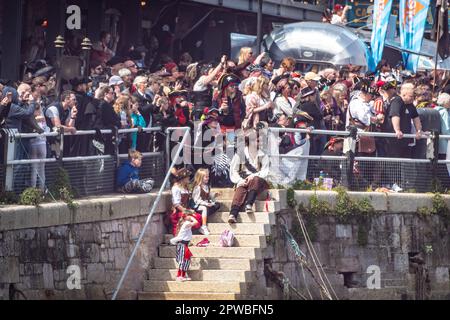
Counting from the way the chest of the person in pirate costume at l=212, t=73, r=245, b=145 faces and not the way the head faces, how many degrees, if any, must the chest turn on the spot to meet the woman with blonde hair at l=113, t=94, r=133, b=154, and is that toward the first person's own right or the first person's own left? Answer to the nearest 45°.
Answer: approximately 90° to the first person's own right

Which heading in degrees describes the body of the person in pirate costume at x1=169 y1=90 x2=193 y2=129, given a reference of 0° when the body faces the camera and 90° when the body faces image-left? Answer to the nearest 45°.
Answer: approximately 315°

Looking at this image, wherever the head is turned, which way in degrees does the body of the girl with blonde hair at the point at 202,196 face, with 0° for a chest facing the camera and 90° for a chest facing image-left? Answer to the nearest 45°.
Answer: approximately 315°

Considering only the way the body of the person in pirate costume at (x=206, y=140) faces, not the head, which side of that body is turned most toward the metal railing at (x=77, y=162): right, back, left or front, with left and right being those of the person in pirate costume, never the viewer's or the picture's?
right

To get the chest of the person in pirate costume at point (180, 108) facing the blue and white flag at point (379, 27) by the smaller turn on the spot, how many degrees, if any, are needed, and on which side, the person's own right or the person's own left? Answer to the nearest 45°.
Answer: approximately 90° to the person's own left
